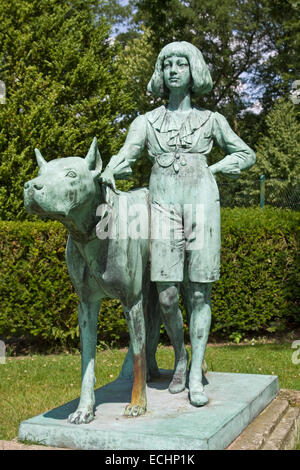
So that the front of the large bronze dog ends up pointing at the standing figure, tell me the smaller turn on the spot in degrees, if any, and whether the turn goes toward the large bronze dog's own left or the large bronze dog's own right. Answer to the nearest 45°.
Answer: approximately 180°

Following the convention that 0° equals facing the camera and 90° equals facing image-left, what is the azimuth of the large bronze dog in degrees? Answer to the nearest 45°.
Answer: approximately 45°

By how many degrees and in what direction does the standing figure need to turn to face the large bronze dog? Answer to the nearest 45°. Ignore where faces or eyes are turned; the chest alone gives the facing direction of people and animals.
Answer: approximately 45° to its right

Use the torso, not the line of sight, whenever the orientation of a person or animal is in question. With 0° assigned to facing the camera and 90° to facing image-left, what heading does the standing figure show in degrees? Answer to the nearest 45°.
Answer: approximately 0°
